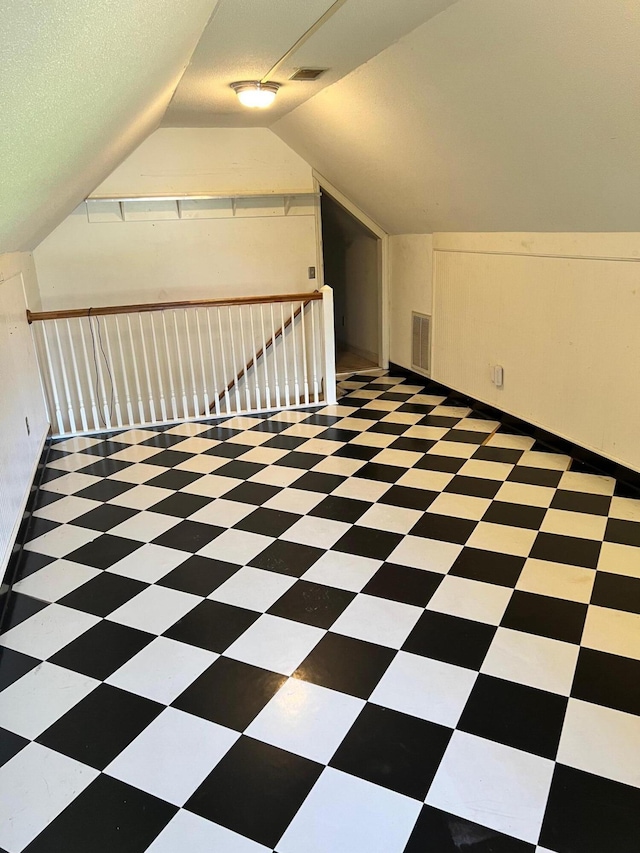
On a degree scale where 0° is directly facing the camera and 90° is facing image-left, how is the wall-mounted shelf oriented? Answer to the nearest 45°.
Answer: approximately 0°

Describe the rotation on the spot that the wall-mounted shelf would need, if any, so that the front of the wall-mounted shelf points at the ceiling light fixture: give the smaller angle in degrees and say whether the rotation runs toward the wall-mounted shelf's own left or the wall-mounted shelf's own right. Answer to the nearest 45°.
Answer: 0° — it already faces it
